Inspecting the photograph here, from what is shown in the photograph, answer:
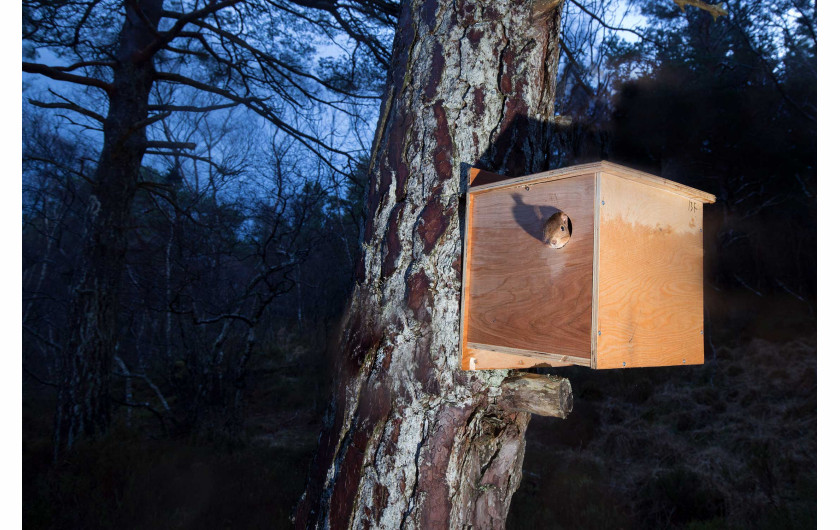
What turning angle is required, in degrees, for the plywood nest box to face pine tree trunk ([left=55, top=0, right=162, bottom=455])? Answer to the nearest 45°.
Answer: approximately 90° to its right

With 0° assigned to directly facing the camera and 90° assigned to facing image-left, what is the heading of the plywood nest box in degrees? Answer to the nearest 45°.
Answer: approximately 45°
